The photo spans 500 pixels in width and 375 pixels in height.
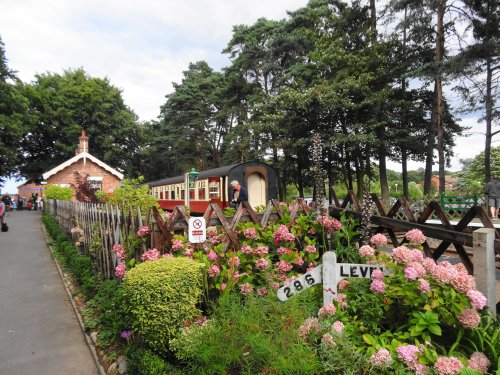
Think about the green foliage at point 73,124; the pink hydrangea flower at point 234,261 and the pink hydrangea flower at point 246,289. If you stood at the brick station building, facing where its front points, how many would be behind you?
1

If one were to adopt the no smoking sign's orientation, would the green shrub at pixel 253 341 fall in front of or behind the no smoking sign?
in front

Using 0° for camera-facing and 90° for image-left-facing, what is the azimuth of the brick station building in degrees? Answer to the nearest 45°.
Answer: approximately 0°

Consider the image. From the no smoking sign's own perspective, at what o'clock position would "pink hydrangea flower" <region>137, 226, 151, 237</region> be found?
The pink hydrangea flower is roughly at 4 o'clock from the no smoking sign.

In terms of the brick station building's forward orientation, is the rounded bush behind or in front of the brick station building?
in front

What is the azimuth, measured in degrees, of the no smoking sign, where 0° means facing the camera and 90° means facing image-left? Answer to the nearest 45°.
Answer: approximately 0°

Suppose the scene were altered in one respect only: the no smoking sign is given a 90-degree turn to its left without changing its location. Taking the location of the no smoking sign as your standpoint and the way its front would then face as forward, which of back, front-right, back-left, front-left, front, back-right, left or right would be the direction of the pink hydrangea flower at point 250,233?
front

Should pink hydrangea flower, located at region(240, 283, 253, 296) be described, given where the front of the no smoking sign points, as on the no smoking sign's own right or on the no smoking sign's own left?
on the no smoking sign's own left

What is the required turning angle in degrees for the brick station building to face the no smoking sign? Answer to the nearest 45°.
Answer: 0° — it already faces it

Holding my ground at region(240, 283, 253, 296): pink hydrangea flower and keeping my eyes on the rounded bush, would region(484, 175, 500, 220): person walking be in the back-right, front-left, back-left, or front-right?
back-right
